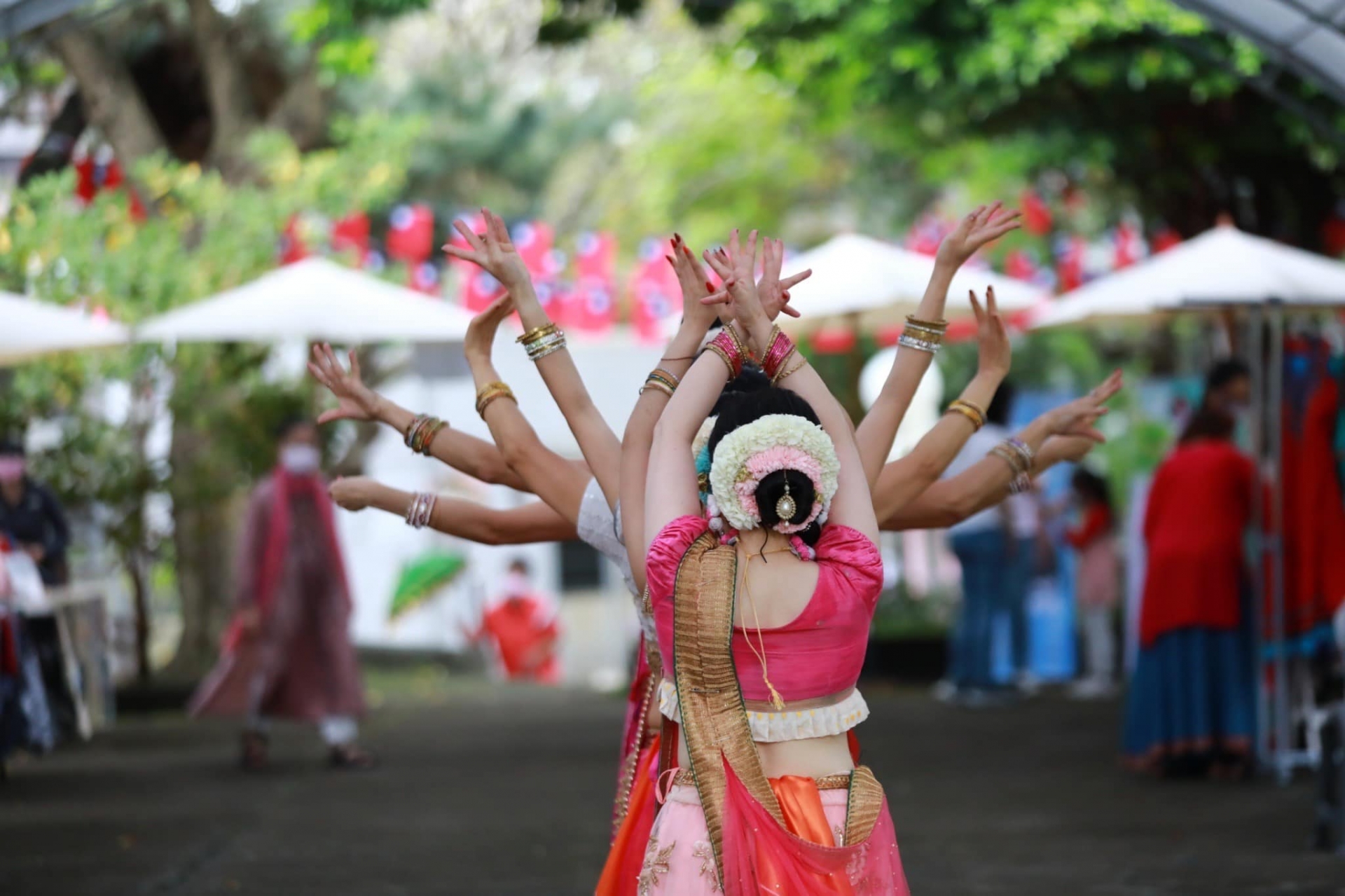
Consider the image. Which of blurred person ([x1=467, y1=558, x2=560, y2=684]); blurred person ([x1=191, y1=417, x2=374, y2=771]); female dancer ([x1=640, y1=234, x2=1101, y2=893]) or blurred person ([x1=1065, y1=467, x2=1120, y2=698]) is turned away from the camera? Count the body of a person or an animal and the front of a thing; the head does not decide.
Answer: the female dancer

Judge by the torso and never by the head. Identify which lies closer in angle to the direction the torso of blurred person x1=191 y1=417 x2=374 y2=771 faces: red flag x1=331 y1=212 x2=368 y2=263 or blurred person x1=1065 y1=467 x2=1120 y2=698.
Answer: the blurred person

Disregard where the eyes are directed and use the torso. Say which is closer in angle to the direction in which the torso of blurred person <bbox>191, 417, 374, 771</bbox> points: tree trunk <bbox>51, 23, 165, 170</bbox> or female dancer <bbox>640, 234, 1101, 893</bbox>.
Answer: the female dancer

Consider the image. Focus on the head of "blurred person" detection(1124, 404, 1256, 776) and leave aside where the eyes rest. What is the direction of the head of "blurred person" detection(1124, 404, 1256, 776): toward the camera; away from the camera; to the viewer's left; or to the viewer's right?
away from the camera

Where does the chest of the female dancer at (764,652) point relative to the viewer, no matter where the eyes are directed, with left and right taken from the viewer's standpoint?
facing away from the viewer

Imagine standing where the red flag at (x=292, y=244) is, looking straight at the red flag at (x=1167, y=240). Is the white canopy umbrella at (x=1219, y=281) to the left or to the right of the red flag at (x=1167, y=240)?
right

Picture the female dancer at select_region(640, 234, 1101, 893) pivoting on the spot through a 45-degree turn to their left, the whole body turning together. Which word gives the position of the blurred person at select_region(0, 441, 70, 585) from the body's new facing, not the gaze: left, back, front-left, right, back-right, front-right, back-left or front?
front

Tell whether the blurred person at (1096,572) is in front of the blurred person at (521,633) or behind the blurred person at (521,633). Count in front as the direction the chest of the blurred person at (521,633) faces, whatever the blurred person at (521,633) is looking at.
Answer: in front
